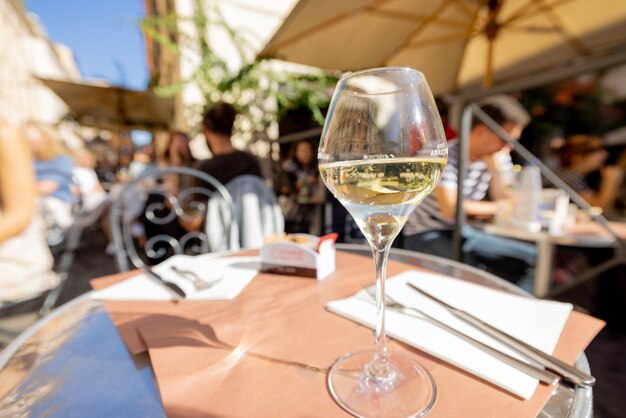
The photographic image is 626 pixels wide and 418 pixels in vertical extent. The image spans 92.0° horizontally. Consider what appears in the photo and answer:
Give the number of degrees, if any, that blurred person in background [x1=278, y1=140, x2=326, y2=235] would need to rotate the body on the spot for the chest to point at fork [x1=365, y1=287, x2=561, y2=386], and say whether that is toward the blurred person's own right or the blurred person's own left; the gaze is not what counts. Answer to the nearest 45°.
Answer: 0° — they already face it

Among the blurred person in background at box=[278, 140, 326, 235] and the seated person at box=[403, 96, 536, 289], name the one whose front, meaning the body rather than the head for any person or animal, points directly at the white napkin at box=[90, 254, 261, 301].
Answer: the blurred person in background

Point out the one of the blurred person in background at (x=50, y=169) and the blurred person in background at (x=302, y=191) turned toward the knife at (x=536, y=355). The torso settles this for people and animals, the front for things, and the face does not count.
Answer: the blurred person in background at (x=302, y=191)

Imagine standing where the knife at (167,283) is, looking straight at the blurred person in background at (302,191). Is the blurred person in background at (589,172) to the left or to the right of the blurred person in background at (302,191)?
right

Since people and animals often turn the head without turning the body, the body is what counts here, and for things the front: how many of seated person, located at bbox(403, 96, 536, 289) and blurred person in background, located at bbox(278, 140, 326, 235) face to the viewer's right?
1

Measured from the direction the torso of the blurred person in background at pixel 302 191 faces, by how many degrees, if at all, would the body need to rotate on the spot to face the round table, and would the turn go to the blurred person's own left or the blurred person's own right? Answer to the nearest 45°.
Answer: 0° — they already face it

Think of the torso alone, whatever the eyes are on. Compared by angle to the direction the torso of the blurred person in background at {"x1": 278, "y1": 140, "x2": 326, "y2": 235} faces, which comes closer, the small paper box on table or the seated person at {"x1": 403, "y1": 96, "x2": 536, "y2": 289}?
the small paper box on table

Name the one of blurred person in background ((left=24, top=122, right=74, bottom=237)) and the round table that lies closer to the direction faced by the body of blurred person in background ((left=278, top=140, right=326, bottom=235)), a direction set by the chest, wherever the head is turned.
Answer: the round table

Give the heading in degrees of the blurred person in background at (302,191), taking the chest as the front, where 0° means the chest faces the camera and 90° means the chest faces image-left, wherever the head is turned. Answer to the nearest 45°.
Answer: approximately 0°

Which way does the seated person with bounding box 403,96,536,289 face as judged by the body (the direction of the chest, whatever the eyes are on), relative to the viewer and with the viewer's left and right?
facing to the right of the viewer
